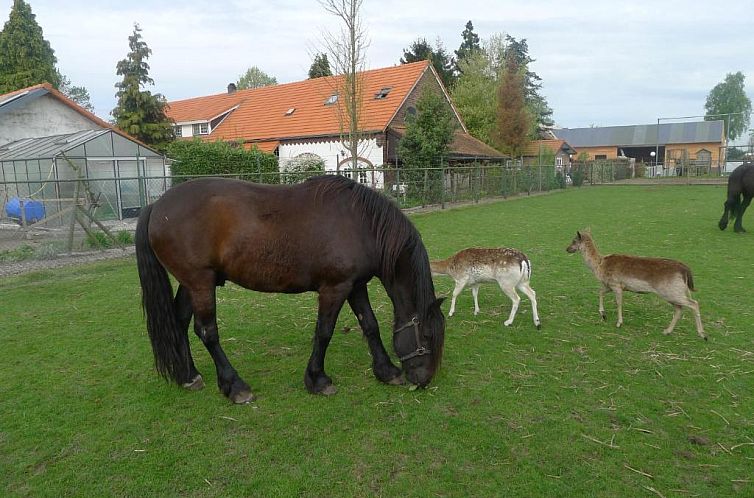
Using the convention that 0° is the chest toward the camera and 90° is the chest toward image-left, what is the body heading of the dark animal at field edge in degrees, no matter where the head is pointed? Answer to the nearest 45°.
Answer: approximately 270°

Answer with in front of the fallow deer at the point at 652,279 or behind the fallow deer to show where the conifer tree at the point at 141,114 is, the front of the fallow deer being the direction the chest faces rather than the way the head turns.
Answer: in front

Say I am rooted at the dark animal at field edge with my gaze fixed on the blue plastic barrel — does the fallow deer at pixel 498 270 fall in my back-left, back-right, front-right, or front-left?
front-left

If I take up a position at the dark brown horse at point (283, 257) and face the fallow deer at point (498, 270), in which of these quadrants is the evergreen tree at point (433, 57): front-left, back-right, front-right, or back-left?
front-left

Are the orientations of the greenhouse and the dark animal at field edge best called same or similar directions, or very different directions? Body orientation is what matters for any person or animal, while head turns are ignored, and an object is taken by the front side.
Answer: same or similar directions

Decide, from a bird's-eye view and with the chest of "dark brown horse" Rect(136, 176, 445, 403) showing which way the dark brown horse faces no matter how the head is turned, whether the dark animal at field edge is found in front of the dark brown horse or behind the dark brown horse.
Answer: in front

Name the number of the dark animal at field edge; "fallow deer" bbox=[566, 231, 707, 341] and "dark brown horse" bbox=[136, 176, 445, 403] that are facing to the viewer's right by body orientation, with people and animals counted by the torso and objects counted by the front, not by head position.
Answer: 2

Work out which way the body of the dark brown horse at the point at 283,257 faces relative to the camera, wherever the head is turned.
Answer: to the viewer's right

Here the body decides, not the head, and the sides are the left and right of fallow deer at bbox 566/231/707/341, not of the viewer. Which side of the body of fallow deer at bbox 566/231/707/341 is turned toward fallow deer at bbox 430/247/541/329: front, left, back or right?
front

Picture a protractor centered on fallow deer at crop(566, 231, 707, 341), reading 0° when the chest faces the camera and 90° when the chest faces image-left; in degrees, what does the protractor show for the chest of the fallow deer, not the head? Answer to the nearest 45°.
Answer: approximately 90°

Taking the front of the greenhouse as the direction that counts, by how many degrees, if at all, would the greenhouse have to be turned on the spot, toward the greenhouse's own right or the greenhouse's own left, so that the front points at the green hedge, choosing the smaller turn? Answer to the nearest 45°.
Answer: approximately 90° to the greenhouse's own left

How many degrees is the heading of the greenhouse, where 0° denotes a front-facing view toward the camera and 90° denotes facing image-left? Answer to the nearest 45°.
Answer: approximately 315°

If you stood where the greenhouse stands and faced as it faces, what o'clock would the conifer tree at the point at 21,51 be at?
The conifer tree is roughly at 7 o'clock from the greenhouse.
